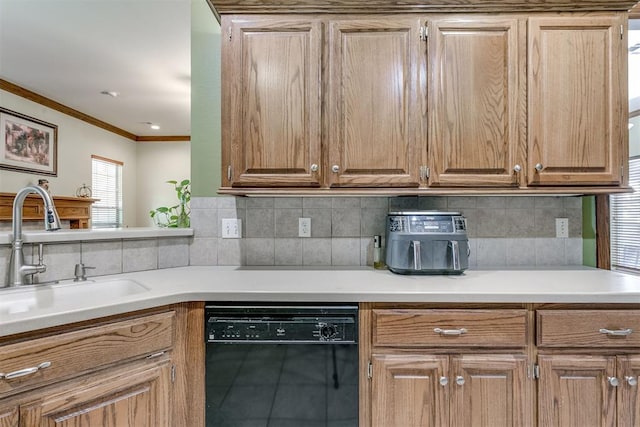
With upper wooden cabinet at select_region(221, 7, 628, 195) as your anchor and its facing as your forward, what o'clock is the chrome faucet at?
The chrome faucet is roughly at 2 o'clock from the upper wooden cabinet.

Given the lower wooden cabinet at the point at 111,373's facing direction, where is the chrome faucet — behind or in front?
behind

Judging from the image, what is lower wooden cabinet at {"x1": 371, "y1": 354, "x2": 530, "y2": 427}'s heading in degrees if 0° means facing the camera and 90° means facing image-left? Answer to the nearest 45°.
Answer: approximately 0°

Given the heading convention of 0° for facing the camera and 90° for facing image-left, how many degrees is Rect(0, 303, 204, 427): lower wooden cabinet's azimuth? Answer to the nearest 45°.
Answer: approximately 315°

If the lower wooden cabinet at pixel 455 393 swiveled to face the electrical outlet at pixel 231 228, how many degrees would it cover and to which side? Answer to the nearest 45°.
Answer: approximately 90° to its right

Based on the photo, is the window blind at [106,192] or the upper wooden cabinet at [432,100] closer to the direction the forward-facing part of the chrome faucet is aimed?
the upper wooden cabinet

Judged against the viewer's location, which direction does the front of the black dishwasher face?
facing the viewer

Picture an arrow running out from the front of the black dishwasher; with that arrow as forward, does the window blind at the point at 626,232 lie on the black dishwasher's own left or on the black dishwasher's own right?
on the black dishwasher's own left

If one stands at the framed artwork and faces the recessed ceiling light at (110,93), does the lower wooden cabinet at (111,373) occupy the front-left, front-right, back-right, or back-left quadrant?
front-right

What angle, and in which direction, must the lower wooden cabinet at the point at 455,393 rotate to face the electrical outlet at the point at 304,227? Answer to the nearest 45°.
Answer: approximately 135° to its right

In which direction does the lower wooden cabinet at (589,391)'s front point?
toward the camera

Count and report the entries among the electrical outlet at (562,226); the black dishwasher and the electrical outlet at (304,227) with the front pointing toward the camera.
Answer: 3

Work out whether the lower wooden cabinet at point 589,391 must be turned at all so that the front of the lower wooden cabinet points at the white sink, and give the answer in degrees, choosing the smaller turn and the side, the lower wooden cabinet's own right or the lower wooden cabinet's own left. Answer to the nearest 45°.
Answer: approximately 45° to the lower wooden cabinet's own right

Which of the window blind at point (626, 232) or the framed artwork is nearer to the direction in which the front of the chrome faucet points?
the window blind

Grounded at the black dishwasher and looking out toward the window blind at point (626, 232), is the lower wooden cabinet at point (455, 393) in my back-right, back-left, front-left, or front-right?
front-right

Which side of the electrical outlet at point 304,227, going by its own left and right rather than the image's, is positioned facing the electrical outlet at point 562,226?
left
